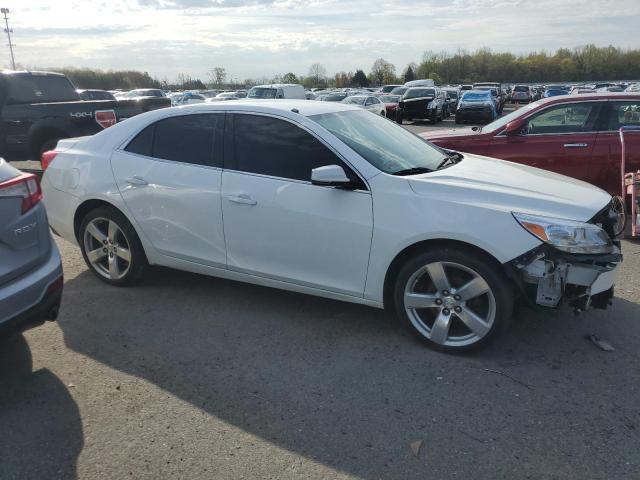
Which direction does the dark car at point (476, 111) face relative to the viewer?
toward the camera

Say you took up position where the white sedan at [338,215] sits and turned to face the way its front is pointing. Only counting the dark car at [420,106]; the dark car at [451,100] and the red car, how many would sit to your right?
0

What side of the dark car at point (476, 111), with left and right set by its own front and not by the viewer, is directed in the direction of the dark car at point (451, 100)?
back

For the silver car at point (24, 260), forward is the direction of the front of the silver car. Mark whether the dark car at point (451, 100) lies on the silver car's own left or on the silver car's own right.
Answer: on the silver car's own right

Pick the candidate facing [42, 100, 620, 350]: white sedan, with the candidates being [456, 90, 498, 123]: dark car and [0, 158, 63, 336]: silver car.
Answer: the dark car

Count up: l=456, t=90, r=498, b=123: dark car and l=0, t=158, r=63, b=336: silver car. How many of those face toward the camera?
1

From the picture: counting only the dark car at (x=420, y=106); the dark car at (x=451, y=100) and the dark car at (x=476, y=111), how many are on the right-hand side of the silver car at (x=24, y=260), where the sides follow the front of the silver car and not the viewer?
3

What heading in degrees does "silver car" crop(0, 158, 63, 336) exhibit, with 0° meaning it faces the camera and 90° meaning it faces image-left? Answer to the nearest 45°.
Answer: approximately 135°

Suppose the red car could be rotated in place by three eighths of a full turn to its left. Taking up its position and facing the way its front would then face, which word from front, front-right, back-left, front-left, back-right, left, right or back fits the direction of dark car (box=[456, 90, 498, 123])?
back-left

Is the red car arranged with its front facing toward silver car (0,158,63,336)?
no

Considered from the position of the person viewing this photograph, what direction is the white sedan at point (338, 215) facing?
facing the viewer and to the right of the viewer

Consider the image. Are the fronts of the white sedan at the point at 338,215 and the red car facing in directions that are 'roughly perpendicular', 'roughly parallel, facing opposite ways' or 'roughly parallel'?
roughly parallel, facing opposite ways

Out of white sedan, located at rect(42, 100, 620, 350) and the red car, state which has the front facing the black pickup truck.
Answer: the red car

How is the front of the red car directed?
to the viewer's left

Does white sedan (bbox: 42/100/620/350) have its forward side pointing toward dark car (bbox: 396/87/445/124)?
no

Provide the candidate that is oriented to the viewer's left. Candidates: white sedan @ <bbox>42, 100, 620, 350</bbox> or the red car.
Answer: the red car
